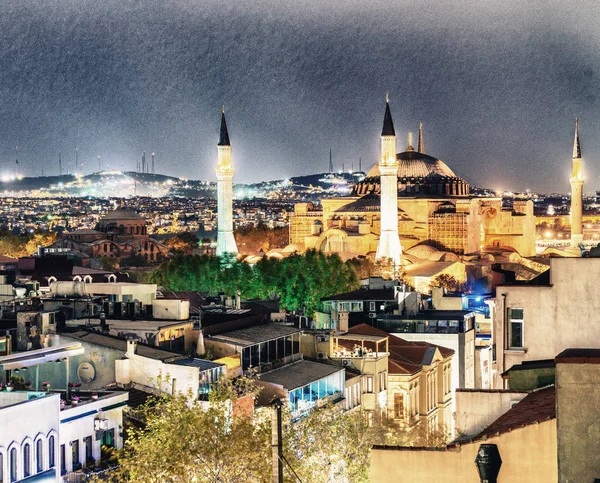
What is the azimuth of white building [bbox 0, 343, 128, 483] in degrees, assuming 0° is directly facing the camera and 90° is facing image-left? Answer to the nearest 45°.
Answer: approximately 315°

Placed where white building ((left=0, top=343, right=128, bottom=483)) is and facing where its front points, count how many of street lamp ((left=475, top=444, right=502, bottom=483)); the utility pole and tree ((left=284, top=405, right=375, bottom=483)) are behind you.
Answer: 0

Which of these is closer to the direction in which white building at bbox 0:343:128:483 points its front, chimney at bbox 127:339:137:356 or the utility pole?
the utility pole

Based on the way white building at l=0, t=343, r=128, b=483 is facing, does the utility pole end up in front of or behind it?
in front

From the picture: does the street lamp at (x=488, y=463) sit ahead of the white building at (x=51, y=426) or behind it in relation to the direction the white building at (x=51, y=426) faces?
ahead

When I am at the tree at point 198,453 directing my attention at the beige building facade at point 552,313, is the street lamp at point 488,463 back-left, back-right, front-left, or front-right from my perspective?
front-right

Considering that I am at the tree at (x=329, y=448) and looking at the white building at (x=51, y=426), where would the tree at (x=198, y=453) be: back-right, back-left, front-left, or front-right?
front-left

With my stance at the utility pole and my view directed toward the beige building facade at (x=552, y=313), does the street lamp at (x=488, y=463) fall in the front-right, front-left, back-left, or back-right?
front-right
